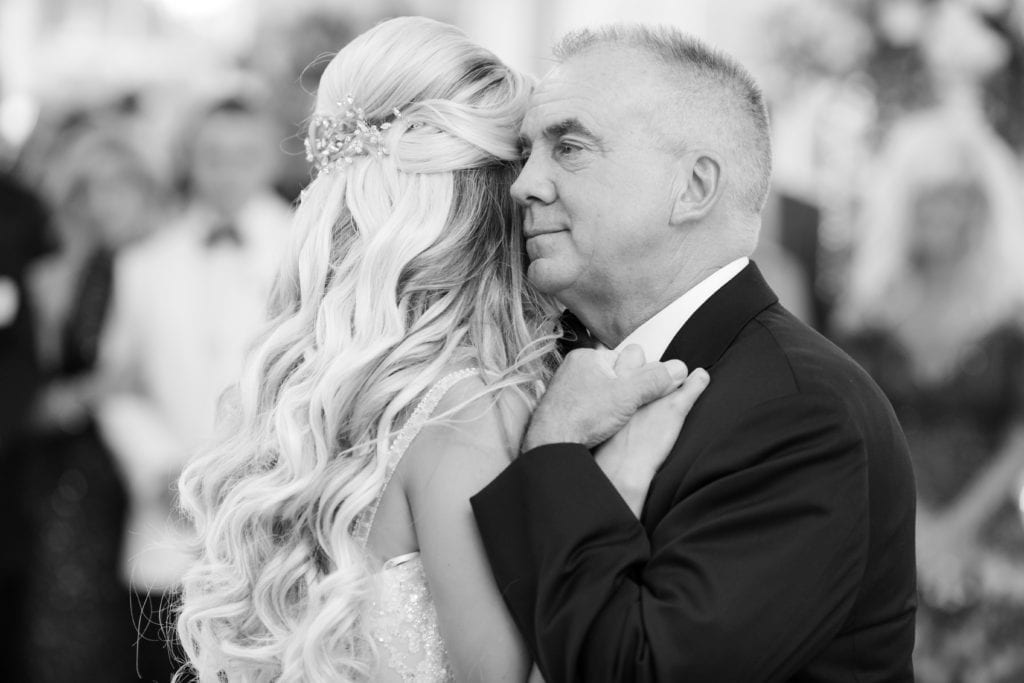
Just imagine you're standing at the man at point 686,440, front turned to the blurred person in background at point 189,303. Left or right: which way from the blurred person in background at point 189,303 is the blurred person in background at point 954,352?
right

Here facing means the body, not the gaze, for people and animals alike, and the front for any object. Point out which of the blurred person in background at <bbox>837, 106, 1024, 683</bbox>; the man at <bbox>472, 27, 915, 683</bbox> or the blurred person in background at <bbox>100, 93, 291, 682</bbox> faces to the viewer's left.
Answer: the man

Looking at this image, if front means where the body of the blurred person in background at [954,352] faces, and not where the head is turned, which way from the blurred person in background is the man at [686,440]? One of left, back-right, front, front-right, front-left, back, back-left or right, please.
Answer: front

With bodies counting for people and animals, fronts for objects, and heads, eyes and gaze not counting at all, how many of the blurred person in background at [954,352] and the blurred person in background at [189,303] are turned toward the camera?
2

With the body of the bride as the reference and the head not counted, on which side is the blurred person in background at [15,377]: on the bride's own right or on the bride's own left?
on the bride's own left

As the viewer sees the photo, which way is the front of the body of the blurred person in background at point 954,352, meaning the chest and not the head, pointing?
toward the camera

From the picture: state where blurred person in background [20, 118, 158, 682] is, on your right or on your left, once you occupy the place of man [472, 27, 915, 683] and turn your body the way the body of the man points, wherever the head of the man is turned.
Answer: on your right

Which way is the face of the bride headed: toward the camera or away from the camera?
away from the camera

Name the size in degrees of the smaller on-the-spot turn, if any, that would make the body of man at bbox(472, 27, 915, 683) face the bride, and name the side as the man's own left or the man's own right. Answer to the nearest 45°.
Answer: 0° — they already face them

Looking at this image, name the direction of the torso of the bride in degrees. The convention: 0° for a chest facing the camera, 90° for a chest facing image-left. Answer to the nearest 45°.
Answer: approximately 225°

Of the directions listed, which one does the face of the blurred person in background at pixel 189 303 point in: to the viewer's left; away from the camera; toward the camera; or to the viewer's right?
toward the camera

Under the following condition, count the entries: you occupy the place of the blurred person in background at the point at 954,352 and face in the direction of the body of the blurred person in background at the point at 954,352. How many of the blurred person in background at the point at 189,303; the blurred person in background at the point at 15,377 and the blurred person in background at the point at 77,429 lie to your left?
0

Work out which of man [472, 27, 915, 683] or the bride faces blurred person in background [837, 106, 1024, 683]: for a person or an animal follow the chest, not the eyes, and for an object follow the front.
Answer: the bride

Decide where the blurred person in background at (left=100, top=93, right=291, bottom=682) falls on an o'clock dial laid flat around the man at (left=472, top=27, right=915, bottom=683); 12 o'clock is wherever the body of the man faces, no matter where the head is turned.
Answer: The blurred person in background is roughly at 2 o'clock from the man.

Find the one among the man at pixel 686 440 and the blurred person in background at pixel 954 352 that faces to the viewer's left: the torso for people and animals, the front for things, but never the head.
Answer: the man

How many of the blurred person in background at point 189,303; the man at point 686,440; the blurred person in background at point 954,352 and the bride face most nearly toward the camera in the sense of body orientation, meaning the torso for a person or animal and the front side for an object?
2

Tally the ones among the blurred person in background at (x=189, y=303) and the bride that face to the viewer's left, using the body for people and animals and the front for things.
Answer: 0

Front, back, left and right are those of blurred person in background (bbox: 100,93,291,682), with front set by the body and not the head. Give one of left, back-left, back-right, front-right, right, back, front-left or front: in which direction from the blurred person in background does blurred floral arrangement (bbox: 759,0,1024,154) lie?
left

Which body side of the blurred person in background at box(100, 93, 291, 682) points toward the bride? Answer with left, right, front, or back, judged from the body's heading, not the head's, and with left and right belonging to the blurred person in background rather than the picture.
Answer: front

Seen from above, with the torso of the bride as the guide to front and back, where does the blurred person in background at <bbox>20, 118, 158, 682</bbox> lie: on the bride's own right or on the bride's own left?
on the bride's own left
